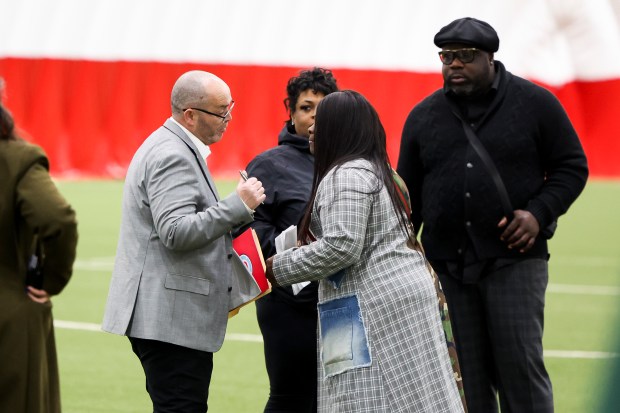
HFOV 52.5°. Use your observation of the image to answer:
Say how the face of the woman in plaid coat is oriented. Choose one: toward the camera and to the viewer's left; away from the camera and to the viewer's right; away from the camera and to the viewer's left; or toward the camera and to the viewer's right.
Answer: away from the camera and to the viewer's left

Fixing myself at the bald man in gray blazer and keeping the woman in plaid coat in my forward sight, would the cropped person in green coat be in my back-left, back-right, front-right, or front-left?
back-right

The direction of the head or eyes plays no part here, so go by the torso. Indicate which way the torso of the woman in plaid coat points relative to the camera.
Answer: to the viewer's left

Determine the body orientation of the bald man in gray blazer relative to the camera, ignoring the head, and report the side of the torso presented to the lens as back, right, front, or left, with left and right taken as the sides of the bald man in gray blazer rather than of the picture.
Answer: right

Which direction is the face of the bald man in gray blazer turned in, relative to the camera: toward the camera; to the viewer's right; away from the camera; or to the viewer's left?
to the viewer's right

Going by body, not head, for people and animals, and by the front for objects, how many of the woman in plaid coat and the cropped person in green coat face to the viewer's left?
1

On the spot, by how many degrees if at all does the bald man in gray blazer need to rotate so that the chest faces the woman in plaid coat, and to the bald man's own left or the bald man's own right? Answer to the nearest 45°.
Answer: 0° — they already face them

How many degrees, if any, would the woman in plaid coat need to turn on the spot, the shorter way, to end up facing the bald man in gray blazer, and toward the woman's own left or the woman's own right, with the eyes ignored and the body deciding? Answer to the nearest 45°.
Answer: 0° — they already face them

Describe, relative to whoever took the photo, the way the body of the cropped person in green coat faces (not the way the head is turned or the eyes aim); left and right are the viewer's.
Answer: facing away from the viewer

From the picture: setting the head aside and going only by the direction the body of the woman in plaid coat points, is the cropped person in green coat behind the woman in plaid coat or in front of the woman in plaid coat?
in front

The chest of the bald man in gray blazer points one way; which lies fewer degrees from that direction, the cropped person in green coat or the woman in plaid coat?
the woman in plaid coat
